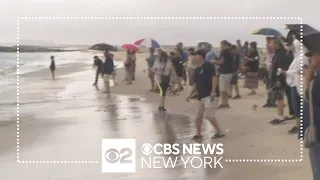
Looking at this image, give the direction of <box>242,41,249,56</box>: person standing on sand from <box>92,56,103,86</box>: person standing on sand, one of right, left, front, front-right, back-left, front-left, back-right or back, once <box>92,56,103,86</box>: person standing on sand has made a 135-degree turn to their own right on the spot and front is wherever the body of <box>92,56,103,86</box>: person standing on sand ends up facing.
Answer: front-right

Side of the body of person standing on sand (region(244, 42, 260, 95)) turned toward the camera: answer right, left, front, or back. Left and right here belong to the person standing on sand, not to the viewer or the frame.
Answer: left

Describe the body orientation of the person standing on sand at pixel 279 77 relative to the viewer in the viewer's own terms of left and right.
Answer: facing to the left of the viewer

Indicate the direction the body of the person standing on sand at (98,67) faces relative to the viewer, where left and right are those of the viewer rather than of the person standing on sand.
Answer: facing to the left of the viewer

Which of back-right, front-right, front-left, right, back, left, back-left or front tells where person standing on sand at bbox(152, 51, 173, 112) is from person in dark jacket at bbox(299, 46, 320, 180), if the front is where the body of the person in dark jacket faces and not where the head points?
front-right

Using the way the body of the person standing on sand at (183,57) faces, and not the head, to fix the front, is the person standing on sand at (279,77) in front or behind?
behind

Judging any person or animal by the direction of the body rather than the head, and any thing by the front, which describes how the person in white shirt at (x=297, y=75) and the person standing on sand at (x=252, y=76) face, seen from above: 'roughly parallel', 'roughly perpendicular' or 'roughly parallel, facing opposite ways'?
roughly parallel

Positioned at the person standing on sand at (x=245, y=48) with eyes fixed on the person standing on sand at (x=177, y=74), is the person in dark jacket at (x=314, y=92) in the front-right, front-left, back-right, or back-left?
back-left

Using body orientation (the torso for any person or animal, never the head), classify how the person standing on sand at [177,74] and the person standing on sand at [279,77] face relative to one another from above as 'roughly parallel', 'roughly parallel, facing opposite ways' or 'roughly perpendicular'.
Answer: roughly parallel

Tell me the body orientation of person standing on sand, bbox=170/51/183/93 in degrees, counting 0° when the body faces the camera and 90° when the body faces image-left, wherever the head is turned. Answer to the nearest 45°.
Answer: approximately 90°
